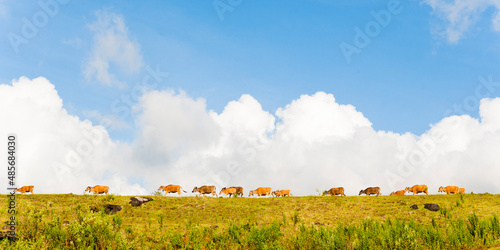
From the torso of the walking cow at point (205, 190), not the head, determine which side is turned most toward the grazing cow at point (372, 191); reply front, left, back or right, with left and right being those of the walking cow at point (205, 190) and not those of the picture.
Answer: back

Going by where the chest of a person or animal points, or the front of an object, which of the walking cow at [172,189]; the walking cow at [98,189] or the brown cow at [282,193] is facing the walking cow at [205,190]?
the brown cow

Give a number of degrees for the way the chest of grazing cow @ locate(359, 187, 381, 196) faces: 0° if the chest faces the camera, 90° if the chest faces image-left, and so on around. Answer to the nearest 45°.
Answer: approximately 90°

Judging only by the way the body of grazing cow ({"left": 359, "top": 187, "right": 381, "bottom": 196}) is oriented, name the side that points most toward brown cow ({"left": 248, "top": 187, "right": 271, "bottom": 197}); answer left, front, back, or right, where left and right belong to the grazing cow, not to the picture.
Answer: front

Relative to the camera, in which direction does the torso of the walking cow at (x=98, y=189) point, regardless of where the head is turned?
to the viewer's left

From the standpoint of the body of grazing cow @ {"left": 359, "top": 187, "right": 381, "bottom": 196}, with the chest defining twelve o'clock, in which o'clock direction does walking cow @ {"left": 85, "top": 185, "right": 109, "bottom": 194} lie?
walking cow @ {"left": 85, "top": 185, "right": 109, "bottom": 194} is roughly at 11 o'clock from grazing cow @ {"left": 359, "top": 187, "right": 381, "bottom": 196}.

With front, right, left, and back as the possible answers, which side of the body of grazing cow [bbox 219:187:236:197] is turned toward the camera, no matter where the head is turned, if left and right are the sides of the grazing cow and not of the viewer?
left

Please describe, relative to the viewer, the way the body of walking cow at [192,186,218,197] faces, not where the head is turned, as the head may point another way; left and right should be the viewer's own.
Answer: facing to the left of the viewer

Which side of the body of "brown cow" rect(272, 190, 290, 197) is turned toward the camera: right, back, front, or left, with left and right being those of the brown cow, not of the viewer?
left

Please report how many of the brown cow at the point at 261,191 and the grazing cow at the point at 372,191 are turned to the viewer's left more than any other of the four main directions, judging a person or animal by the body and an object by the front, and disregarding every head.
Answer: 2

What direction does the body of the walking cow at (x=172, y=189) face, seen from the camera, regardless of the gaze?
to the viewer's left
